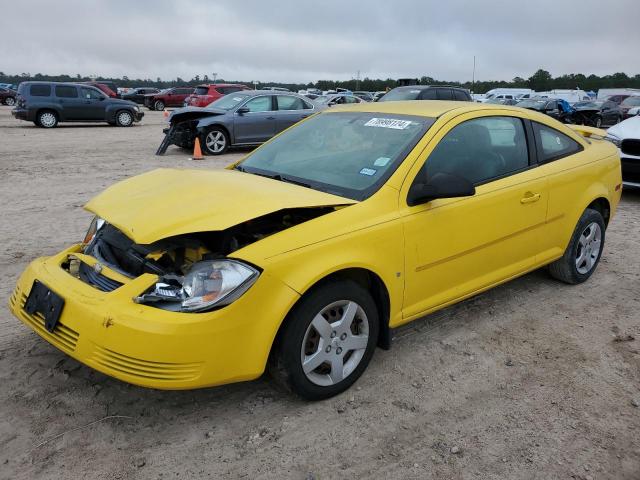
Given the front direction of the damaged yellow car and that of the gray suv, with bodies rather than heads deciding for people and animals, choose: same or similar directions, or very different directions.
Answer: very different directions

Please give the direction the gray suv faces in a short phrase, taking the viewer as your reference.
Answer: facing to the right of the viewer

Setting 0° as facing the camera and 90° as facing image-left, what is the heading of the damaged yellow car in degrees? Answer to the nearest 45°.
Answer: approximately 45°

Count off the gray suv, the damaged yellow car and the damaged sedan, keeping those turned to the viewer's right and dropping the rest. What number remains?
1

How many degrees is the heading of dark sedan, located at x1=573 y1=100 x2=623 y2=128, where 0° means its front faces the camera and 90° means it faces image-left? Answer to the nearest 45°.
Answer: approximately 45°

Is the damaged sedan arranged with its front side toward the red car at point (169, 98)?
no

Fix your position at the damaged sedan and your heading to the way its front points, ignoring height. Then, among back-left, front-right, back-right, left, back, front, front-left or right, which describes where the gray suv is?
right

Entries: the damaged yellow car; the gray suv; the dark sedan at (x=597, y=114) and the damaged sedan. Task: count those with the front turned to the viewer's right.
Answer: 1

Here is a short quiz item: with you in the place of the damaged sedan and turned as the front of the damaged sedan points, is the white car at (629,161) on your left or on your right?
on your left

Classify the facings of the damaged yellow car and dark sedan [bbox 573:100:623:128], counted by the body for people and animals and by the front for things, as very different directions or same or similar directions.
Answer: same or similar directions

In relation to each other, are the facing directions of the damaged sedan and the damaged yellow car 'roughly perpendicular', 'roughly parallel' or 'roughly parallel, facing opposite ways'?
roughly parallel

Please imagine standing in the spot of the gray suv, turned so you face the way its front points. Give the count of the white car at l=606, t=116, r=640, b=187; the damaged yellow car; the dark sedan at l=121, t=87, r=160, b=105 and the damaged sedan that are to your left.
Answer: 1

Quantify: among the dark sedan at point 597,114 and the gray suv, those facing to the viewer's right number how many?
1

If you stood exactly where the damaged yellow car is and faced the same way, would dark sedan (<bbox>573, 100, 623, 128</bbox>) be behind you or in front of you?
behind

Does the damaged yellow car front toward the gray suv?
no
